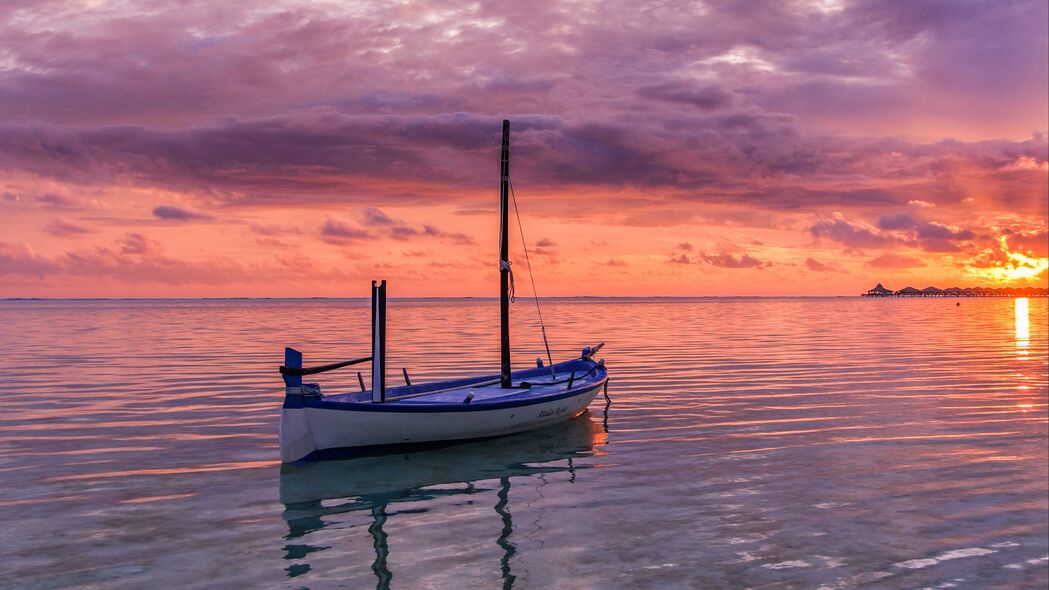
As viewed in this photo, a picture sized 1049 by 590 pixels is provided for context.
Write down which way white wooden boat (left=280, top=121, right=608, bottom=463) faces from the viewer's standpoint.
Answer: facing away from the viewer and to the right of the viewer
